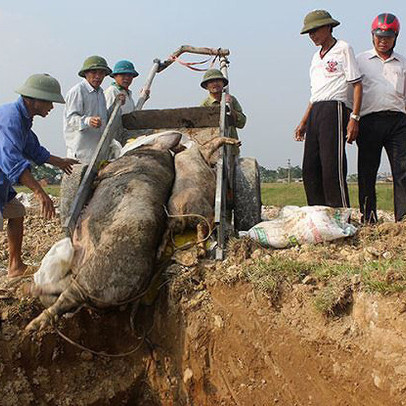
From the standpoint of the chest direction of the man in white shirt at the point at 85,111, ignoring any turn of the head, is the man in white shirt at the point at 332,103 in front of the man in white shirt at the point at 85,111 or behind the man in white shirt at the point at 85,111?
in front

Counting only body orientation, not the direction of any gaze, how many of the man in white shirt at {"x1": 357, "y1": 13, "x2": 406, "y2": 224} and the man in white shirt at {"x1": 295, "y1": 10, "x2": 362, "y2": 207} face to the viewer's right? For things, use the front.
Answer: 0

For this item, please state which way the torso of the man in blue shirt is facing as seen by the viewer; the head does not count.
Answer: to the viewer's right

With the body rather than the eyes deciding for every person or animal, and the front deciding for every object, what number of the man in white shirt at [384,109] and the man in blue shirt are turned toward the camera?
1

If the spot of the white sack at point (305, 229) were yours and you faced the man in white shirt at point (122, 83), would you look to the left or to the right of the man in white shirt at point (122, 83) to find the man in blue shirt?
left

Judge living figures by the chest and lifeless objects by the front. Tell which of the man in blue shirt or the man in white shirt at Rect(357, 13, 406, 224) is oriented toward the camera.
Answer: the man in white shirt

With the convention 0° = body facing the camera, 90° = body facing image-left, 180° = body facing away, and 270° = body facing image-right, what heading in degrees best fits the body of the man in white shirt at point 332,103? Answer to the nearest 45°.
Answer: approximately 45°

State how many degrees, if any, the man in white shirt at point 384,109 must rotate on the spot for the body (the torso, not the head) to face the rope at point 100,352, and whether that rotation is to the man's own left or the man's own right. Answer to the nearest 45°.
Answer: approximately 45° to the man's own right

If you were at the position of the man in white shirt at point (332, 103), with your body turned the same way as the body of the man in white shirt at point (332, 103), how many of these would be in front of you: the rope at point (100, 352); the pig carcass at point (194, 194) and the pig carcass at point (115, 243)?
3

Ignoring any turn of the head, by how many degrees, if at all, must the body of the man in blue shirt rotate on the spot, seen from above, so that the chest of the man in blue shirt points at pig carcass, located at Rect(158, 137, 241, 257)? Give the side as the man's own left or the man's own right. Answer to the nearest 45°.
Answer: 0° — they already face it

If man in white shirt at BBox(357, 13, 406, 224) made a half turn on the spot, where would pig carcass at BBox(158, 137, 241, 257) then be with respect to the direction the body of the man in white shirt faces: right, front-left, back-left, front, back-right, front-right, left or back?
back-left

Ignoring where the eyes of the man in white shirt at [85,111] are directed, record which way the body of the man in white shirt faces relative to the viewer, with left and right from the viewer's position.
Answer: facing the viewer and to the right of the viewer

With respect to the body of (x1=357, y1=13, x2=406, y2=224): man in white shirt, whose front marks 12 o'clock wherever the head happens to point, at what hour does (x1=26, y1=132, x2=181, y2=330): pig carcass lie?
The pig carcass is roughly at 1 o'clock from the man in white shirt.

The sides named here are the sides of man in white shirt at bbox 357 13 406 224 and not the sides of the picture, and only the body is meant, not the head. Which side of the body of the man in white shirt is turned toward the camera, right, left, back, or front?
front

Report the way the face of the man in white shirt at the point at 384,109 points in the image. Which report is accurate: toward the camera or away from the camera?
toward the camera

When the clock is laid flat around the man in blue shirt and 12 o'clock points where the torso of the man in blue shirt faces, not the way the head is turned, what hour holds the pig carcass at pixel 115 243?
The pig carcass is roughly at 2 o'clock from the man in blue shirt.
